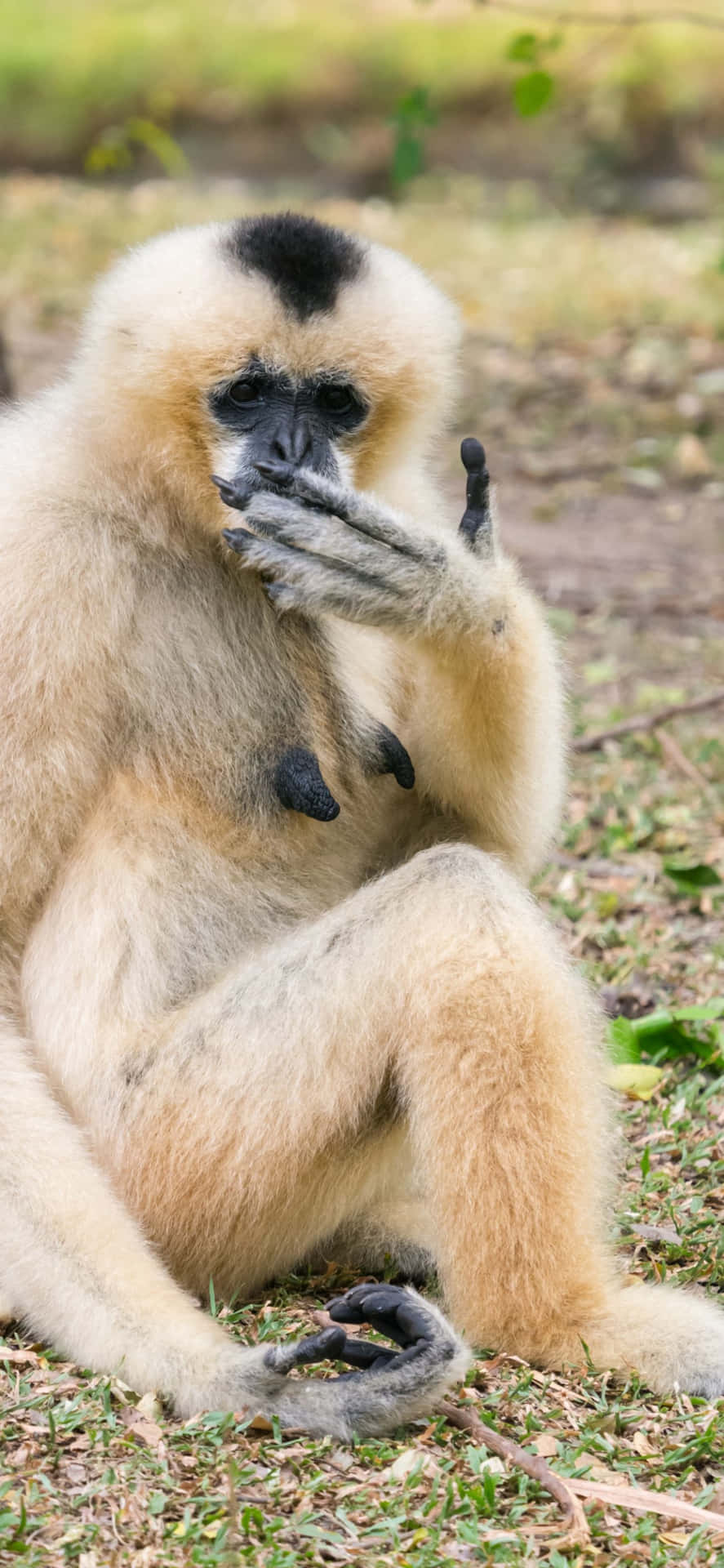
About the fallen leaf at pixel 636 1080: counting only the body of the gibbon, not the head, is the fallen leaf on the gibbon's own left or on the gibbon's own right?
on the gibbon's own left

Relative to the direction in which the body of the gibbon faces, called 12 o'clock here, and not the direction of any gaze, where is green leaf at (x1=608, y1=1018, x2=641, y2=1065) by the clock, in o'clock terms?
The green leaf is roughly at 9 o'clock from the gibbon.

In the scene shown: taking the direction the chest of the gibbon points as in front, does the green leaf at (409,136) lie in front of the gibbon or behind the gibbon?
behind

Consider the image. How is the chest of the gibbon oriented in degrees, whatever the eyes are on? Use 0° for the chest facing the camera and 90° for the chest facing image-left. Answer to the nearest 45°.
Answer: approximately 315°

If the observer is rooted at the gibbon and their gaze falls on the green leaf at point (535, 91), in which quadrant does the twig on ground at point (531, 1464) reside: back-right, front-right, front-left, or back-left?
back-right
